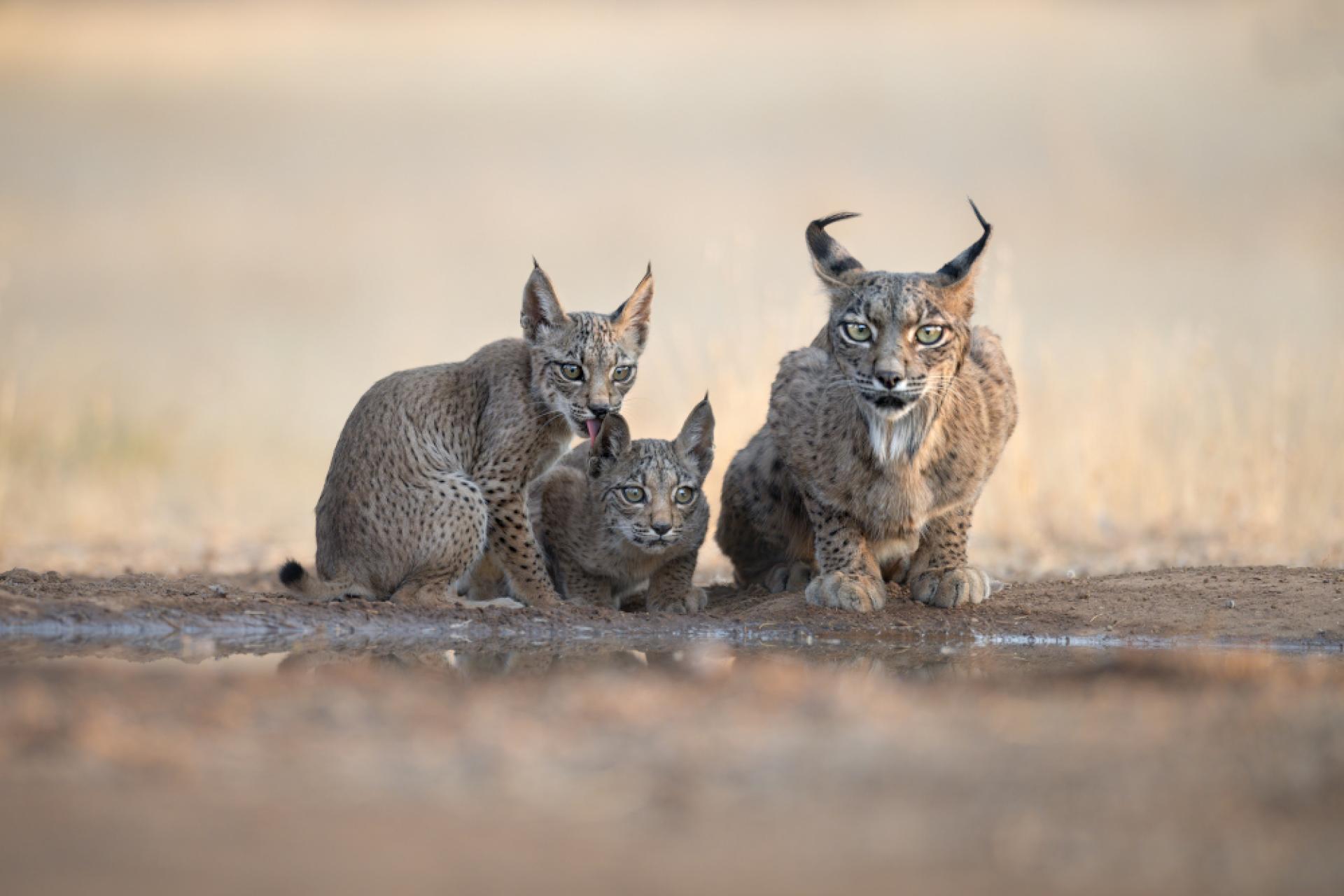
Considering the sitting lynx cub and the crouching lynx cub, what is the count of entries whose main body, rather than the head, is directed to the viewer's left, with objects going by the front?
0

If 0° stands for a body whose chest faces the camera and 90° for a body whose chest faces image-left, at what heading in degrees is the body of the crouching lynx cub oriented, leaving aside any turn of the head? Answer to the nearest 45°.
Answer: approximately 315°

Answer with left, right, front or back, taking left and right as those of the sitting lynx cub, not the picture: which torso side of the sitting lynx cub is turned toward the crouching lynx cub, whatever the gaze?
front

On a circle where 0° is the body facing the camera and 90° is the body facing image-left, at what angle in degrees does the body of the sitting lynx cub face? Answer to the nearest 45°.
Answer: approximately 270°
